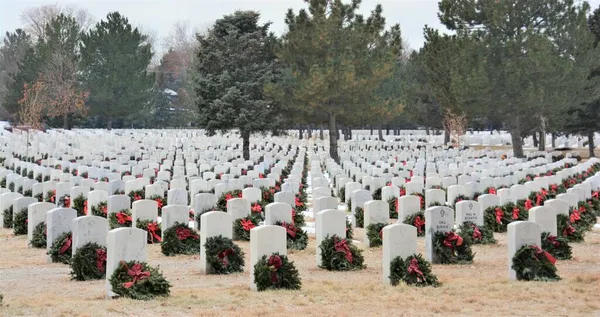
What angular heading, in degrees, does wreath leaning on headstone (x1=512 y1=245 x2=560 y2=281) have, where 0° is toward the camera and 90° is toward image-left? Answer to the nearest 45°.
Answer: approximately 315°

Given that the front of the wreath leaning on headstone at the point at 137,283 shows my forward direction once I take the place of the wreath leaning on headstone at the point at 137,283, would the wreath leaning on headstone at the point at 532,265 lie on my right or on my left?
on my left

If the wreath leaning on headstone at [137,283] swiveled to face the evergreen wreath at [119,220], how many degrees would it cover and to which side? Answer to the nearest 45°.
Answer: approximately 180°

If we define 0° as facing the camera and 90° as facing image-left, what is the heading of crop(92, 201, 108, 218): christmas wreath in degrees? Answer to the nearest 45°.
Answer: approximately 315°

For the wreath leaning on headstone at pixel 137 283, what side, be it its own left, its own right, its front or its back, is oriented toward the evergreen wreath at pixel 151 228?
back

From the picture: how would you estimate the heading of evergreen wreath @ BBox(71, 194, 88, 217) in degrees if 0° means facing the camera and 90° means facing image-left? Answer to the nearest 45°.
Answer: approximately 315°
